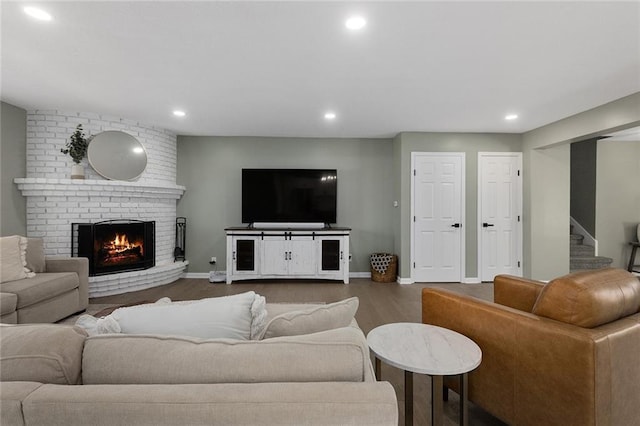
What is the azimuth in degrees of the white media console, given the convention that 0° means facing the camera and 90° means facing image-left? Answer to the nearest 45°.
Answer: approximately 0°

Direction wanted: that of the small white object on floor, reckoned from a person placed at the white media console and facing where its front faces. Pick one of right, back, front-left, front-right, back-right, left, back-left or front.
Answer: right

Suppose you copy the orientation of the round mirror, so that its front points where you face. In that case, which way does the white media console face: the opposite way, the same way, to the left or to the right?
to the right

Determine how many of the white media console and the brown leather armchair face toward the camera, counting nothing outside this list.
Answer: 1

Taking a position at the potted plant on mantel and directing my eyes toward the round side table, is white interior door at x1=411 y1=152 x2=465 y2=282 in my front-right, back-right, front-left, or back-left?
front-left

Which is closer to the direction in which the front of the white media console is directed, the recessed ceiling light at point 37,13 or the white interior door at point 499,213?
the recessed ceiling light

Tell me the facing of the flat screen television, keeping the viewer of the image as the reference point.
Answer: facing the viewer

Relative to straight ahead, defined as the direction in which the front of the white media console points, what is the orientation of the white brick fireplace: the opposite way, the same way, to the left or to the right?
to the left

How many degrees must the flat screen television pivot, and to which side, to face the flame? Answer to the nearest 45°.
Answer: approximately 90° to its right

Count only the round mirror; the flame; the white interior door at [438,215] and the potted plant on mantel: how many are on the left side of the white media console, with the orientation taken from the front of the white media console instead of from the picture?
1

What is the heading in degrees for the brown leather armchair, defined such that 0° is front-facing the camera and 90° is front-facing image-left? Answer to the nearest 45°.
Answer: approximately 135°

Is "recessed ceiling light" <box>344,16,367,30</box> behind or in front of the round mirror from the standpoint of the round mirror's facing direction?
in front

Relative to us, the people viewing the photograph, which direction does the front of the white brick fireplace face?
facing the viewer and to the right of the viewer
